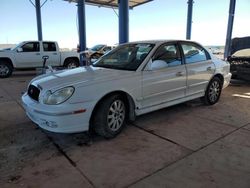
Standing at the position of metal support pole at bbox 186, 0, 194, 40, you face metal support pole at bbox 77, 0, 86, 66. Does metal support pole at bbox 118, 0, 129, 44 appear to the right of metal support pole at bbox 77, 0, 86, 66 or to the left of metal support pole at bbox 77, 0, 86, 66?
left

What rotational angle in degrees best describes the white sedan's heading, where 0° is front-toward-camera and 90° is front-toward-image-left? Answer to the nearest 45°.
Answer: approximately 45°

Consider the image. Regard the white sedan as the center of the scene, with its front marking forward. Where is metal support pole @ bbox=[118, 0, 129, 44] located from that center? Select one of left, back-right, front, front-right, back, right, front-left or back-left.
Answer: back-right

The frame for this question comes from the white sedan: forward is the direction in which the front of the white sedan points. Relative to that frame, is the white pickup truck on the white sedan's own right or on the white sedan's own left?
on the white sedan's own right

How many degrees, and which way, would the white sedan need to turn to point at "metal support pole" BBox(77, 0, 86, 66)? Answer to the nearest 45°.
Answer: approximately 135° to its right

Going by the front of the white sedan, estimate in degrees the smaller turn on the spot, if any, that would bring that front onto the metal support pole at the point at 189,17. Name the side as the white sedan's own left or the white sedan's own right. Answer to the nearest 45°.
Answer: approximately 135° to the white sedan's own right

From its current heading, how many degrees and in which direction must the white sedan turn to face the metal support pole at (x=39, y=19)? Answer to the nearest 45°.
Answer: approximately 90° to its right

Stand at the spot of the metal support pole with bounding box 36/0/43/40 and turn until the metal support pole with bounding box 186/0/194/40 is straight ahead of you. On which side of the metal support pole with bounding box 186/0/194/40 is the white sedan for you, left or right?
right
